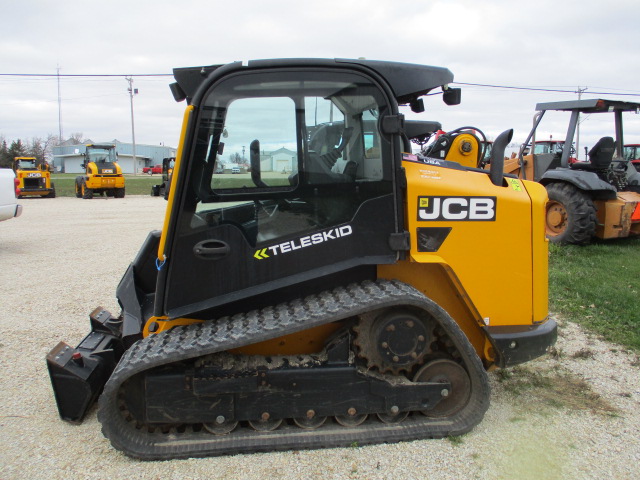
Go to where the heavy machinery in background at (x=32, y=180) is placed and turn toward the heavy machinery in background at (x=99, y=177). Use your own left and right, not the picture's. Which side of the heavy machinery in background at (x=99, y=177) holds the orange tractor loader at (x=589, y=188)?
right

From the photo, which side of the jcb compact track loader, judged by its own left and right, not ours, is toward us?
left
